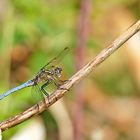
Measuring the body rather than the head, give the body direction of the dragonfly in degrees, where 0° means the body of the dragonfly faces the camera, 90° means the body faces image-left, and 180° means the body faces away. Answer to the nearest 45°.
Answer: approximately 270°
